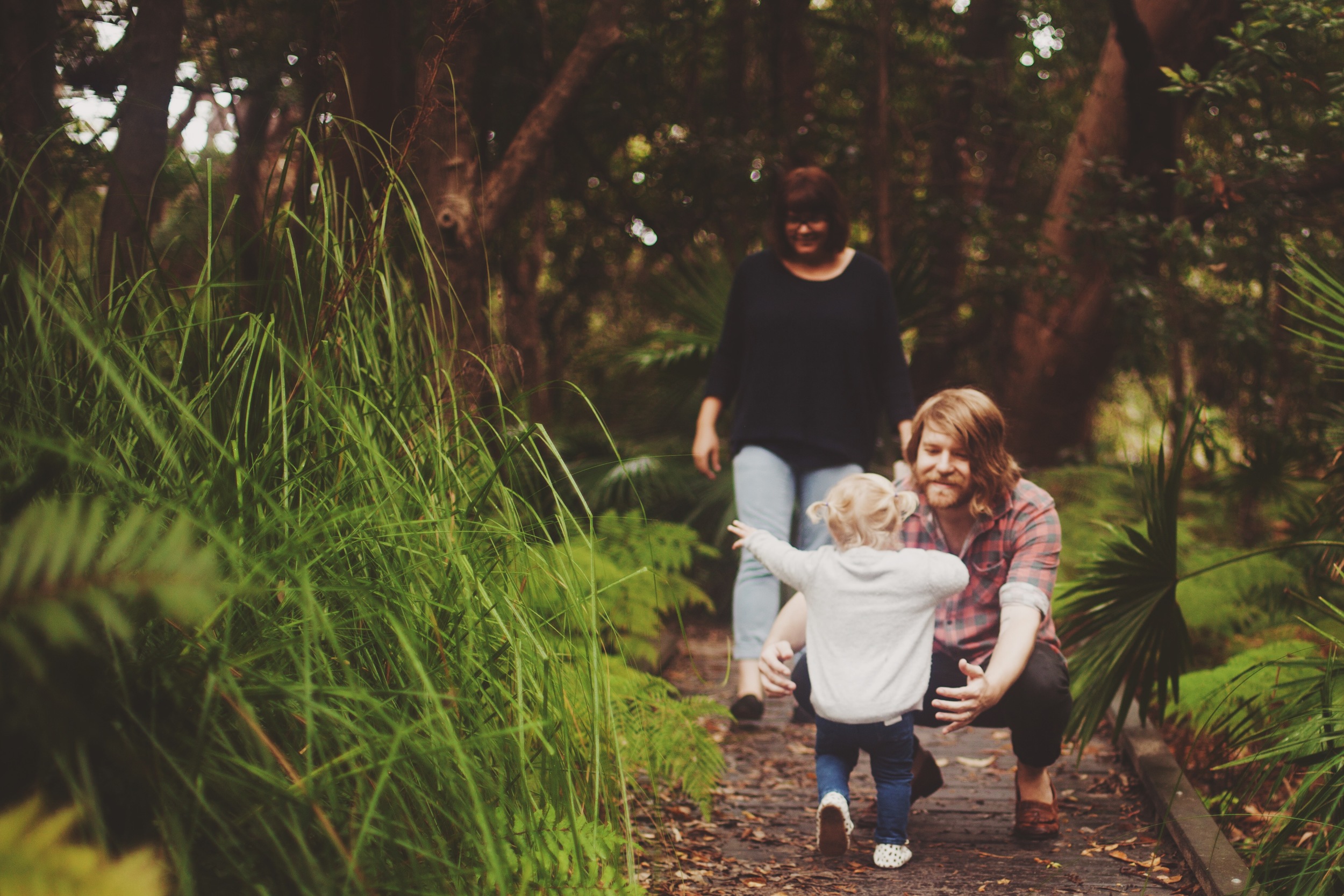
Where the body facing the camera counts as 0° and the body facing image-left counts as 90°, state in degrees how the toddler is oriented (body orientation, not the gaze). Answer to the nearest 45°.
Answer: approximately 180°

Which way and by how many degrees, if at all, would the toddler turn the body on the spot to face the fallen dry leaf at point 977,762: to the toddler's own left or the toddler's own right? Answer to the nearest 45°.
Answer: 0° — they already face it

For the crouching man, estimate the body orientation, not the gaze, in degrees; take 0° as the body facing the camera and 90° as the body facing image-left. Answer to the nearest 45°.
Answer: approximately 45°

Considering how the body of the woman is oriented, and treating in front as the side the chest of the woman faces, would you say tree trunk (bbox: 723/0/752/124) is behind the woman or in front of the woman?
behind
